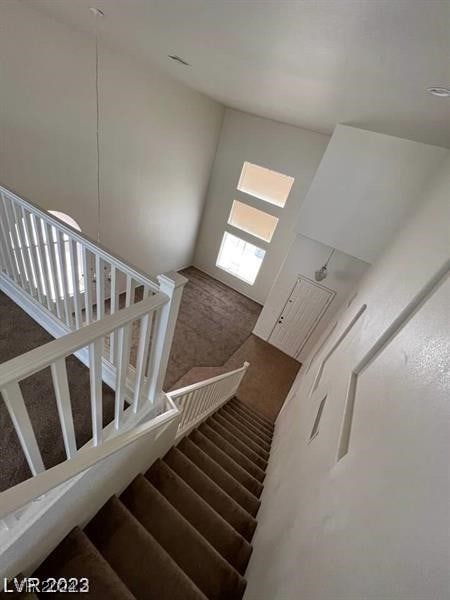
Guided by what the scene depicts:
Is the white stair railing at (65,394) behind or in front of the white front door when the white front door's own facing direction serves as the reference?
in front

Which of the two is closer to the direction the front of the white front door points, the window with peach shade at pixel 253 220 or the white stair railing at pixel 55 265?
the white stair railing

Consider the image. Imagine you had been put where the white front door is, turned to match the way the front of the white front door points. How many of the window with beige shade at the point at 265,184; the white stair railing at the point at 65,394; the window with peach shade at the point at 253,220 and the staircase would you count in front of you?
2

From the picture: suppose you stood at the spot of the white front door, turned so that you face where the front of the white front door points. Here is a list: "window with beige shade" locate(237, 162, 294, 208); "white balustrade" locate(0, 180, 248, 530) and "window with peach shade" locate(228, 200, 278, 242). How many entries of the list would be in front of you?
1

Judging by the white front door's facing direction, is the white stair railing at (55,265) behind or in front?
in front

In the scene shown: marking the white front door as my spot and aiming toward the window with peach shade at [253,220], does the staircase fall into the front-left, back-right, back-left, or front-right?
back-left

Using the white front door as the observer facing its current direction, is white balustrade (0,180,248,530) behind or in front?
in front
